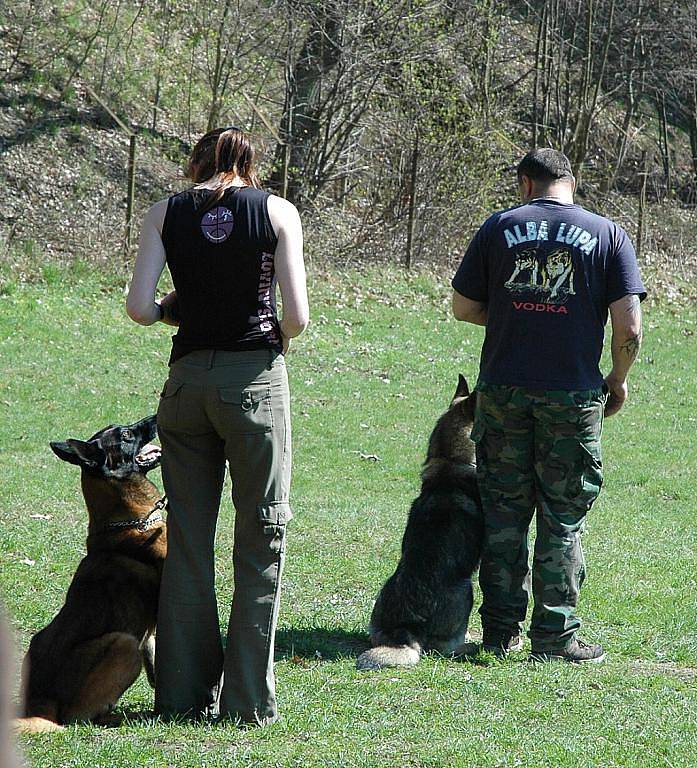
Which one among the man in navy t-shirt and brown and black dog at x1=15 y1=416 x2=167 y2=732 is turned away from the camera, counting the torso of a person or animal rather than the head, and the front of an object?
the man in navy t-shirt

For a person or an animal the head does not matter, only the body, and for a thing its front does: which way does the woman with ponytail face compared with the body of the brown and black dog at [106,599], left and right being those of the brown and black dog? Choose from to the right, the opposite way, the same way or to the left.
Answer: to the left

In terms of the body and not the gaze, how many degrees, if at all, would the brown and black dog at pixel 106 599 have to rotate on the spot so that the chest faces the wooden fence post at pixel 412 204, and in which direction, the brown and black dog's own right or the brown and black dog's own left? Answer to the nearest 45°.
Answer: approximately 90° to the brown and black dog's own left

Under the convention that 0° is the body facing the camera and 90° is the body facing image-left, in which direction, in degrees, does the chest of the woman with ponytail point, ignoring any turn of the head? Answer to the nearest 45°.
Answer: approximately 180°

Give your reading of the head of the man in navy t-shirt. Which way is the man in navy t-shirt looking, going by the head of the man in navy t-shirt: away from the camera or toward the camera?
away from the camera

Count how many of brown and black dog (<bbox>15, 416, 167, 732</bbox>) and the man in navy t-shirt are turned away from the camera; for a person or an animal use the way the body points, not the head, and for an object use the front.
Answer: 1

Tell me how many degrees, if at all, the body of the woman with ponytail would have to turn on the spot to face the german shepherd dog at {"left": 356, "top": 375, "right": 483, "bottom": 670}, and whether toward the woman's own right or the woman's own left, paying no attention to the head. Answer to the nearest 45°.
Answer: approximately 45° to the woman's own right

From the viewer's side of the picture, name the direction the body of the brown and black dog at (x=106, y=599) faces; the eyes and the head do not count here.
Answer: to the viewer's right

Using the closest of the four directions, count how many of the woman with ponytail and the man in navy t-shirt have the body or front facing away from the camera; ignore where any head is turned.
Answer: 2

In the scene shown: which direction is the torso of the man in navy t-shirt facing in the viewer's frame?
away from the camera
